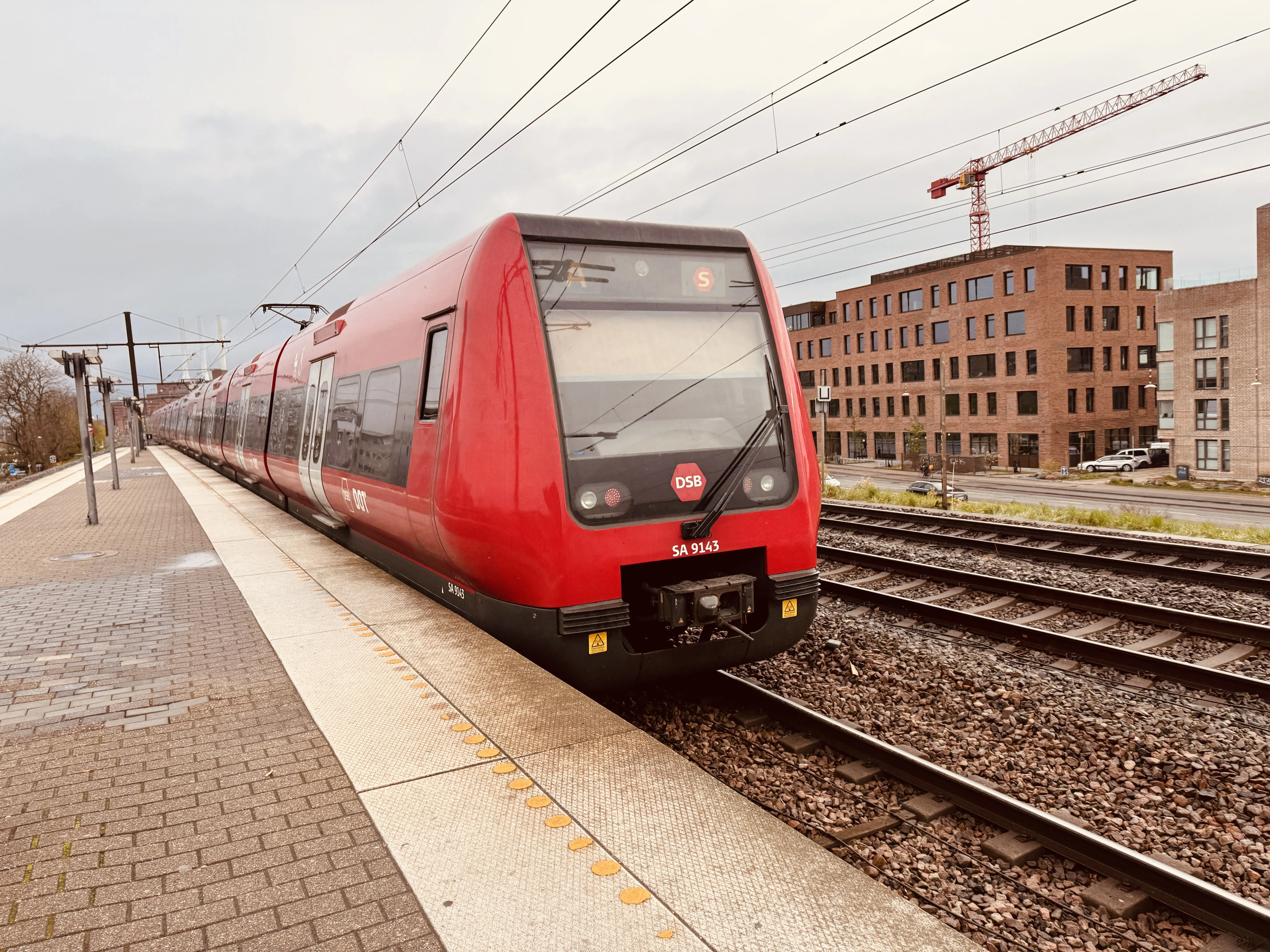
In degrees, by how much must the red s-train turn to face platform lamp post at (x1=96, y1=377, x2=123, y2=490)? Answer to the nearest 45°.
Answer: approximately 180°

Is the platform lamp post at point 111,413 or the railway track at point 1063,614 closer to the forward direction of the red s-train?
the railway track

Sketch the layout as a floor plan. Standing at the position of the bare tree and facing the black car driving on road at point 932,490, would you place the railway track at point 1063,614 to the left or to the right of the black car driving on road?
right

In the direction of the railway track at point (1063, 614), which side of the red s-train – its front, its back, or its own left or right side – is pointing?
left

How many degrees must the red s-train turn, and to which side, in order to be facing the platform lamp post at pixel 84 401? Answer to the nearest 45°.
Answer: approximately 180°

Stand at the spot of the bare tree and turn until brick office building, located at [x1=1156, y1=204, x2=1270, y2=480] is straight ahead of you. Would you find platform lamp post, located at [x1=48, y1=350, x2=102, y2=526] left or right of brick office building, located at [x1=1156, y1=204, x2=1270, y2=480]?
right

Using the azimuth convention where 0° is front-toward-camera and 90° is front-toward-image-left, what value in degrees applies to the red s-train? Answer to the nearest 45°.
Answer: approximately 315°

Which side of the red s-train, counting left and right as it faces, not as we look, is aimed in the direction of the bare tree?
back

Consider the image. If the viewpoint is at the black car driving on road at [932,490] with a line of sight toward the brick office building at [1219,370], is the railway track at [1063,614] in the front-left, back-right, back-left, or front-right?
back-right

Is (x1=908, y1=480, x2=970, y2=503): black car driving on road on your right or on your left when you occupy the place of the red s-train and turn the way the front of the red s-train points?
on your left
